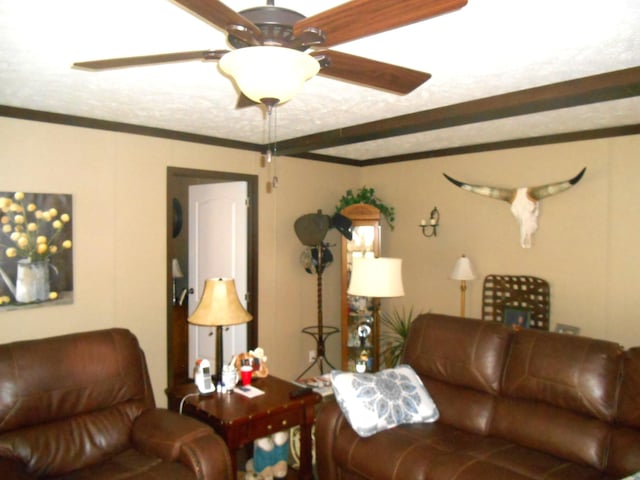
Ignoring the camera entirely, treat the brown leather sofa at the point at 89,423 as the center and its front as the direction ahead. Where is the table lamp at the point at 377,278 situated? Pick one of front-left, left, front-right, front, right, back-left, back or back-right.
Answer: front-left

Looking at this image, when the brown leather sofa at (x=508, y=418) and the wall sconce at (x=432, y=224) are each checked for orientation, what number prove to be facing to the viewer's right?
0

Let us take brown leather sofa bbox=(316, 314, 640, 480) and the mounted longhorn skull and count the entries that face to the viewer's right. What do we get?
0

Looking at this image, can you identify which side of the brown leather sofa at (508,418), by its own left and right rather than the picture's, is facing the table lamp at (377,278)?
right

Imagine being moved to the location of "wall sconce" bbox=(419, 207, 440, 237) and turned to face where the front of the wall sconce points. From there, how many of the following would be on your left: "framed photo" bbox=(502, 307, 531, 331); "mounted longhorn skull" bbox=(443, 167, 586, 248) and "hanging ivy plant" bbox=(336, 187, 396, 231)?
2

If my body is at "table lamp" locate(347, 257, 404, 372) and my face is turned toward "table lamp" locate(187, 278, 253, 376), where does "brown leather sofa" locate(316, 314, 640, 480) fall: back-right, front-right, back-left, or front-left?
back-left

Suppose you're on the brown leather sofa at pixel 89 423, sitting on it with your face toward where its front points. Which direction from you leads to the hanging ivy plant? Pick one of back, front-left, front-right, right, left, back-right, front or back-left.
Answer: left

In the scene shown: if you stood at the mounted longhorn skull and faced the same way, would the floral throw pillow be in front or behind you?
in front

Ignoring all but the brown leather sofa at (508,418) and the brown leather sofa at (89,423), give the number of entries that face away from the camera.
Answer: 0

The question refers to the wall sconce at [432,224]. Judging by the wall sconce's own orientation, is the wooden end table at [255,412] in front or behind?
in front

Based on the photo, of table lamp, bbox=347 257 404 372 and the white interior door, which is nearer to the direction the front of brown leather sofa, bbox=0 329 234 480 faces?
the table lamp

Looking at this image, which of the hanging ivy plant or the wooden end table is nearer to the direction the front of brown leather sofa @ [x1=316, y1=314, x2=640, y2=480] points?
the wooden end table

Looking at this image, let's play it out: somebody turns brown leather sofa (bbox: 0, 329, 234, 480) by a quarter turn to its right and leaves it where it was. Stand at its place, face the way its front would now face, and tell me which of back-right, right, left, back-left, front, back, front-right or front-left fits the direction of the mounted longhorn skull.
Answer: back-left

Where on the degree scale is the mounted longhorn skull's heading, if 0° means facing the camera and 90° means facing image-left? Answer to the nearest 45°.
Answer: approximately 45°

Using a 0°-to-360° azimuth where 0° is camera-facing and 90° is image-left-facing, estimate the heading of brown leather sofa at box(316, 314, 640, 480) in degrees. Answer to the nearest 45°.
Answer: approximately 45°
